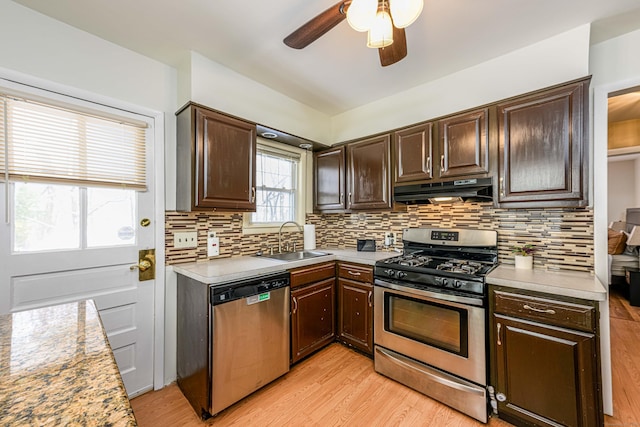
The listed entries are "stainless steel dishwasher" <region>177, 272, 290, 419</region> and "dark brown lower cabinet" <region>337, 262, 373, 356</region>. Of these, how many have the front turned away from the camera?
0

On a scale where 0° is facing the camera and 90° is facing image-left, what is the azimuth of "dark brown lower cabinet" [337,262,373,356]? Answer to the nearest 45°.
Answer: approximately 45°

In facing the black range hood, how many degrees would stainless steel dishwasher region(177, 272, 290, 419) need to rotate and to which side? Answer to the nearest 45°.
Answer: approximately 45° to its left

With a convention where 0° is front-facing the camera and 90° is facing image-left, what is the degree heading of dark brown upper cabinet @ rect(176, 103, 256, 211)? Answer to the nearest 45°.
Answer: approximately 315°

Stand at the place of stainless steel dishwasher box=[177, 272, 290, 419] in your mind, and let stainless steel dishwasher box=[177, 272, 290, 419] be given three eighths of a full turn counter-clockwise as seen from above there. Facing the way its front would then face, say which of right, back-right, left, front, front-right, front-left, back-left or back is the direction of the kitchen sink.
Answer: front-right

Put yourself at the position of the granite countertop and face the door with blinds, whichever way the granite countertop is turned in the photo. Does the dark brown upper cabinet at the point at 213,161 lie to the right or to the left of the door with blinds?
right

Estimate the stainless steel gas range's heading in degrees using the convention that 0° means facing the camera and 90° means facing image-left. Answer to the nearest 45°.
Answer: approximately 45°

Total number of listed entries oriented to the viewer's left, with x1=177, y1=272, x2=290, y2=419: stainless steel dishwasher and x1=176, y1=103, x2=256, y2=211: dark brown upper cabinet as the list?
0
